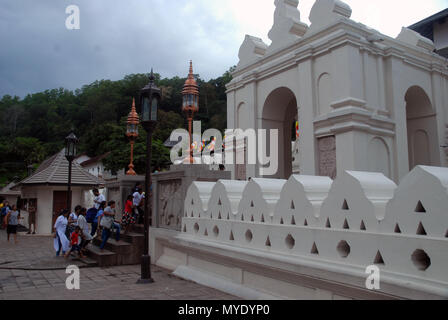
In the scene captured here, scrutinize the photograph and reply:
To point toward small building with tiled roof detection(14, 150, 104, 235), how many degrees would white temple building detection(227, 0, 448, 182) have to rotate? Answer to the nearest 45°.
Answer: approximately 45° to its right

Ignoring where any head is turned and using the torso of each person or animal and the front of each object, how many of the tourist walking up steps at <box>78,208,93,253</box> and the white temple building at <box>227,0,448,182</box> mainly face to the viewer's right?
1

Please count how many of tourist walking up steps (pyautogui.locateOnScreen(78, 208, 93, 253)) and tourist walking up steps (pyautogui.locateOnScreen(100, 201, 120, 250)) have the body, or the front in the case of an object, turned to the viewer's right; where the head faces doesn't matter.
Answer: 2

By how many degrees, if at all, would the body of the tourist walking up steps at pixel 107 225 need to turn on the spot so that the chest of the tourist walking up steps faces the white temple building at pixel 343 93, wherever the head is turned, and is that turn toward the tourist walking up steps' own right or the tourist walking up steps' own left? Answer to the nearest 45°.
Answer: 0° — they already face it

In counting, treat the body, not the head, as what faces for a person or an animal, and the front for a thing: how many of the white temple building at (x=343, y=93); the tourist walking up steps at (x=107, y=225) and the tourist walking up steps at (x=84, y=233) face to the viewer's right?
2

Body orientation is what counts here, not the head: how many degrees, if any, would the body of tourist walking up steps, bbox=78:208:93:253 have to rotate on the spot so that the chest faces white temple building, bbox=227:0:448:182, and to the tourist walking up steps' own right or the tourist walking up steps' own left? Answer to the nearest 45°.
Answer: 0° — they already face it

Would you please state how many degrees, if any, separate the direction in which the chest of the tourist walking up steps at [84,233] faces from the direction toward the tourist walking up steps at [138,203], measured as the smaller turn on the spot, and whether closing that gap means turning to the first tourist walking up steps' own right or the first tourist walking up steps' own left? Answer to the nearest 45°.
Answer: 0° — they already face them

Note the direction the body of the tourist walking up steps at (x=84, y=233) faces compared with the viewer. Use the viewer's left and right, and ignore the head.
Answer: facing to the right of the viewer

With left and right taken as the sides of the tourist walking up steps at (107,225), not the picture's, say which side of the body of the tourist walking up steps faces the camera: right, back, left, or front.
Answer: right

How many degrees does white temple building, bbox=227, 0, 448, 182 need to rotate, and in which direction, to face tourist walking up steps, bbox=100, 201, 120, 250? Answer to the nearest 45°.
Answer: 0° — it already faces them

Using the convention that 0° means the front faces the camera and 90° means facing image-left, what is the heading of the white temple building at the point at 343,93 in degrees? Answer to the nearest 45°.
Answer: approximately 45°

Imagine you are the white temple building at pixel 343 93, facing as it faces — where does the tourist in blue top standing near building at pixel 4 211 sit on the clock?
The tourist in blue top standing near building is roughly at 2 o'clock from the white temple building.
